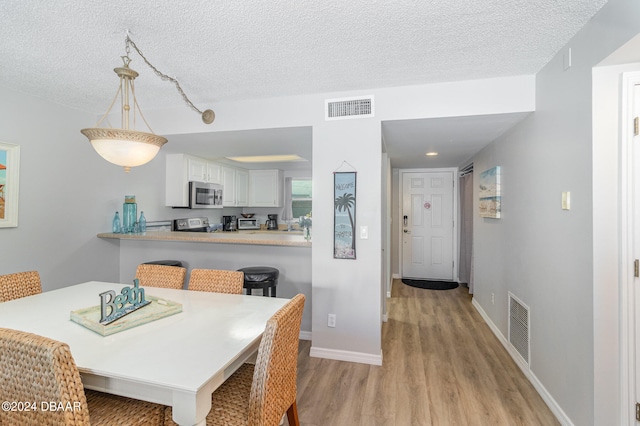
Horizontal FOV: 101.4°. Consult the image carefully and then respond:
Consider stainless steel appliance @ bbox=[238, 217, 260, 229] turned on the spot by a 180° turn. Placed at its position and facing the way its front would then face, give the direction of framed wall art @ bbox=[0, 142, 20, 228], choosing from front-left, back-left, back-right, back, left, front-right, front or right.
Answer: back-left

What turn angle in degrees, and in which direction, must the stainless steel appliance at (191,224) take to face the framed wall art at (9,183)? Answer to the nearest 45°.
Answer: approximately 90° to its right

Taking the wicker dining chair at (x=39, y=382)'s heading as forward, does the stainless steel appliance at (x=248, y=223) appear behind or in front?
in front

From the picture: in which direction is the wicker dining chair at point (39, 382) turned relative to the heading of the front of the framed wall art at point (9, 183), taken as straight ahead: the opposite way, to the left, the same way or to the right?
to the left

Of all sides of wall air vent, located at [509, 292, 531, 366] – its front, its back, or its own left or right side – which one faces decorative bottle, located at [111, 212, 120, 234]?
front

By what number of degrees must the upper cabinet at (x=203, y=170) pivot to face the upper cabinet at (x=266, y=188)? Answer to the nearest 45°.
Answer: approximately 90° to its left

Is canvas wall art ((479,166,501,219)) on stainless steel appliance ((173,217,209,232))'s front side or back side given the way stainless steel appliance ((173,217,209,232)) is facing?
on the front side

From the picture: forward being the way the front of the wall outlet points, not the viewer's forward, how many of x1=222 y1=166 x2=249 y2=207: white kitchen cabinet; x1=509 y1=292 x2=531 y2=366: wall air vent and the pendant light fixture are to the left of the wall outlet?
1

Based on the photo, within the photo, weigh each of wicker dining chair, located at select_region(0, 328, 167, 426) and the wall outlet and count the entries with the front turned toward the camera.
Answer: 1

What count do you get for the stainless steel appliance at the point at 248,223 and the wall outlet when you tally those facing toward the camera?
2

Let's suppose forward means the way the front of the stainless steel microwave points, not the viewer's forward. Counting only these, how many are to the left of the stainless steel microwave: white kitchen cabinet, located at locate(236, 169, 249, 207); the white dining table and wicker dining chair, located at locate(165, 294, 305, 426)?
1

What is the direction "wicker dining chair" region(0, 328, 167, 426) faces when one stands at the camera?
facing away from the viewer and to the right of the viewer

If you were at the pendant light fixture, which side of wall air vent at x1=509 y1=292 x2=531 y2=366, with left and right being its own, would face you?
front

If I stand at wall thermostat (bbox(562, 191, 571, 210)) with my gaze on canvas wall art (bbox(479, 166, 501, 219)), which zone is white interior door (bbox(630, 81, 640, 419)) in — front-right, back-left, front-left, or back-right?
back-right

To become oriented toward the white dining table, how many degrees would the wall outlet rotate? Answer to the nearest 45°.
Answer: approximately 45° to its right
